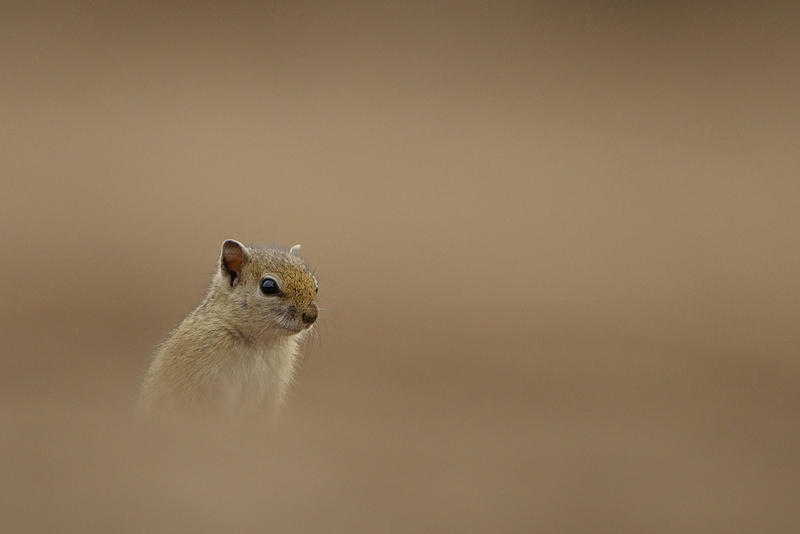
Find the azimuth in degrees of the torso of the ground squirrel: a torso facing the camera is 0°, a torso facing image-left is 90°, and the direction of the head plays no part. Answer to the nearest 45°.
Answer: approximately 315°
